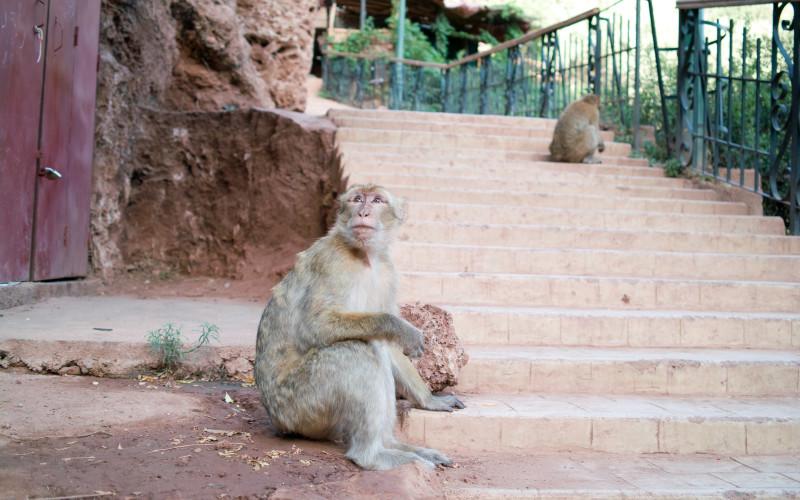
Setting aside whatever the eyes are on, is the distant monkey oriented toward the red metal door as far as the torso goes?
no

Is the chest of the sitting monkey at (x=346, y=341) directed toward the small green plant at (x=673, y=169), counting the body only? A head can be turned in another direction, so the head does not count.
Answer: no

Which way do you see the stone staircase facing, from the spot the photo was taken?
facing the viewer

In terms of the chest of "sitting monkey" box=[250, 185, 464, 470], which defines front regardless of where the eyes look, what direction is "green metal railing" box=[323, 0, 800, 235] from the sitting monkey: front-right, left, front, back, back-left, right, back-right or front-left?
left

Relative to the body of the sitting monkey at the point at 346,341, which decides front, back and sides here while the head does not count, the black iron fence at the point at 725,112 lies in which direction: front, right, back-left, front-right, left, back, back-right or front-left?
left

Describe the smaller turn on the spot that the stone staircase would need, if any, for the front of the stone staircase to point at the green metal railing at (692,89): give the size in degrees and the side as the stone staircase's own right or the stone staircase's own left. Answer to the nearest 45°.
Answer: approximately 180°

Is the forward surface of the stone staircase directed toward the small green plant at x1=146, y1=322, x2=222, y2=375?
no
